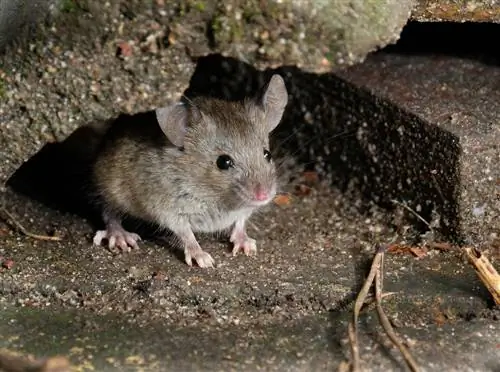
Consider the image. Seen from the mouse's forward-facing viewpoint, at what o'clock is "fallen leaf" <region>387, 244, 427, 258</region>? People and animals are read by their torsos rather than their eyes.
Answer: The fallen leaf is roughly at 11 o'clock from the mouse.

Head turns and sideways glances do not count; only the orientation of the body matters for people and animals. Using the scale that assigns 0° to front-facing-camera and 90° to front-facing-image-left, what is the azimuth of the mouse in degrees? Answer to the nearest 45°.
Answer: approximately 315°

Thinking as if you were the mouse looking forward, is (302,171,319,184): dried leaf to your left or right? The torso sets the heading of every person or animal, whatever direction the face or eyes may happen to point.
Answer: on your left

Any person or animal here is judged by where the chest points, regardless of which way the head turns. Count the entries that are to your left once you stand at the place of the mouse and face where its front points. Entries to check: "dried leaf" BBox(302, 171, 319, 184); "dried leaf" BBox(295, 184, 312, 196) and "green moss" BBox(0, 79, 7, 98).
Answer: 2

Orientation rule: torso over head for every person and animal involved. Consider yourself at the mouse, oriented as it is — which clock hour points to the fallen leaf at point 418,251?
The fallen leaf is roughly at 11 o'clock from the mouse.

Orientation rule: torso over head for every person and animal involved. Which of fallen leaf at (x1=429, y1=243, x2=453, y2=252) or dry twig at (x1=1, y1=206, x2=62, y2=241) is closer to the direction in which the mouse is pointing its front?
the fallen leaf

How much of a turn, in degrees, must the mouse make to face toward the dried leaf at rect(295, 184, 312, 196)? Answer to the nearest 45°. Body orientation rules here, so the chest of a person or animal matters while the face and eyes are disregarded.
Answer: approximately 90° to its left

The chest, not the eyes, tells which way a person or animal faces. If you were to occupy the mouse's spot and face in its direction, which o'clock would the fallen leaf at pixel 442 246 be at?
The fallen leaf is roughly at 11 o'clock from the mouse.

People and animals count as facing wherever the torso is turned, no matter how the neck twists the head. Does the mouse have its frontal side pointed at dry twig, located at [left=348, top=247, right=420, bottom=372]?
yes

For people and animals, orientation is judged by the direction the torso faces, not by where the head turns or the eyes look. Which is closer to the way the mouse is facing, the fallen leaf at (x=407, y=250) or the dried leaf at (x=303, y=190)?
the fallen leaf
